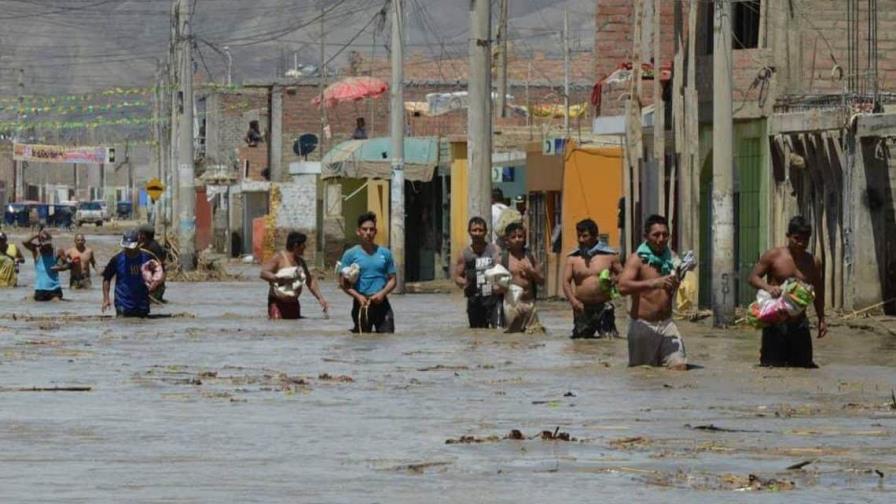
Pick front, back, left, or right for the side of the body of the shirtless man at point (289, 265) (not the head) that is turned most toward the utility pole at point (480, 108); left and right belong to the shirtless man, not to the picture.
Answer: left

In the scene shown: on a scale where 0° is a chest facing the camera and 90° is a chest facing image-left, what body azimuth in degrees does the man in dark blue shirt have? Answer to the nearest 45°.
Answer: approximately 0°

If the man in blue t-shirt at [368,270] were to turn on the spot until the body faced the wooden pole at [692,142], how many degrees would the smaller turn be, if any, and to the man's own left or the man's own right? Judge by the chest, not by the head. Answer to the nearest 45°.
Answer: approximately 135° to the man's own left

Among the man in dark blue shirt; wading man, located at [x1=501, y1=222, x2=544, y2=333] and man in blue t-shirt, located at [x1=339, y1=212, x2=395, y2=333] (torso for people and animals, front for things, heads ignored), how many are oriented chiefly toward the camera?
3

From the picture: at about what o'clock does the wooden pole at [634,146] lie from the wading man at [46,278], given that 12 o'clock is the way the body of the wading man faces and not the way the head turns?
The wooden pole is roughly at 10 o'clock from the wading man.

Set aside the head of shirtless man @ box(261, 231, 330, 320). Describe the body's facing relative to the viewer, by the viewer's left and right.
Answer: facing the viewer and to the right of the viewer

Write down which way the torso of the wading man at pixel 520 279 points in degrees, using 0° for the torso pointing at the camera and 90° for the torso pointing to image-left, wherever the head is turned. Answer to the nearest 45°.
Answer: approximately 0°
